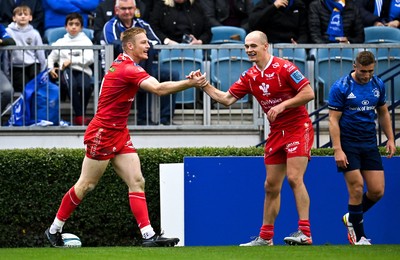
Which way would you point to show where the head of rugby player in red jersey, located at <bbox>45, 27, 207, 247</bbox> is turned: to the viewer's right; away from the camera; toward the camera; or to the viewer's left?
to the viewer's right

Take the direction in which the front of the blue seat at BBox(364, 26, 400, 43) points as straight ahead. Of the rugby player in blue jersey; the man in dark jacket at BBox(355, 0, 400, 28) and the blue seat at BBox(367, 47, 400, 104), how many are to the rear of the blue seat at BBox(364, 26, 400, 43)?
1

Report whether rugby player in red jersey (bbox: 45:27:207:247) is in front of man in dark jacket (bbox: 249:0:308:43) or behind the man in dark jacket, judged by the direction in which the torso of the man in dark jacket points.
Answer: in front

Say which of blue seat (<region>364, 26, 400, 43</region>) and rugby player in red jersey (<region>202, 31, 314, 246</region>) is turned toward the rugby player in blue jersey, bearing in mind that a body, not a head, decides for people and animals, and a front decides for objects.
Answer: the blue seat

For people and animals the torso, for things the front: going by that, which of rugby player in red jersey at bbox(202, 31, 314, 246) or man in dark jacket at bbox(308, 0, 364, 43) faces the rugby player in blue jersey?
the man in dark jacket

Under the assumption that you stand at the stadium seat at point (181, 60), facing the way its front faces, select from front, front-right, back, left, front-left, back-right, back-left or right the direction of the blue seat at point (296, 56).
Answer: left

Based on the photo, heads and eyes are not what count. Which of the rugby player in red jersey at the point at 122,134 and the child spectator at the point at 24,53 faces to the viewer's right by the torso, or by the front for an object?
the rugby player in red jersey

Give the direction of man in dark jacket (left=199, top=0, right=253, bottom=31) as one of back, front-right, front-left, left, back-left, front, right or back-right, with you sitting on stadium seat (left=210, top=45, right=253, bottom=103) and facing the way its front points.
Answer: back

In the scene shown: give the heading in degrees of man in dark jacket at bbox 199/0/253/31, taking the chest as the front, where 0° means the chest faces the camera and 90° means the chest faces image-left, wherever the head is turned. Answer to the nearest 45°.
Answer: approximately 0°

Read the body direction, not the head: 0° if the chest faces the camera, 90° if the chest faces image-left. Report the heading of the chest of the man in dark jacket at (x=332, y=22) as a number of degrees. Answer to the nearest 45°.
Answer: approximately 0°

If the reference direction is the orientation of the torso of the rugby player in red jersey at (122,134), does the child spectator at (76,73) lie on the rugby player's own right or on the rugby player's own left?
on the rugby player's own left

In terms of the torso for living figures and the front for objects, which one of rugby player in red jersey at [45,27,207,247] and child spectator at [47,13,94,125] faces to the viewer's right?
the rugby player in red jersey

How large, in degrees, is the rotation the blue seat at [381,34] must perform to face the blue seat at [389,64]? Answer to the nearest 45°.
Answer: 0° — it already faces it
